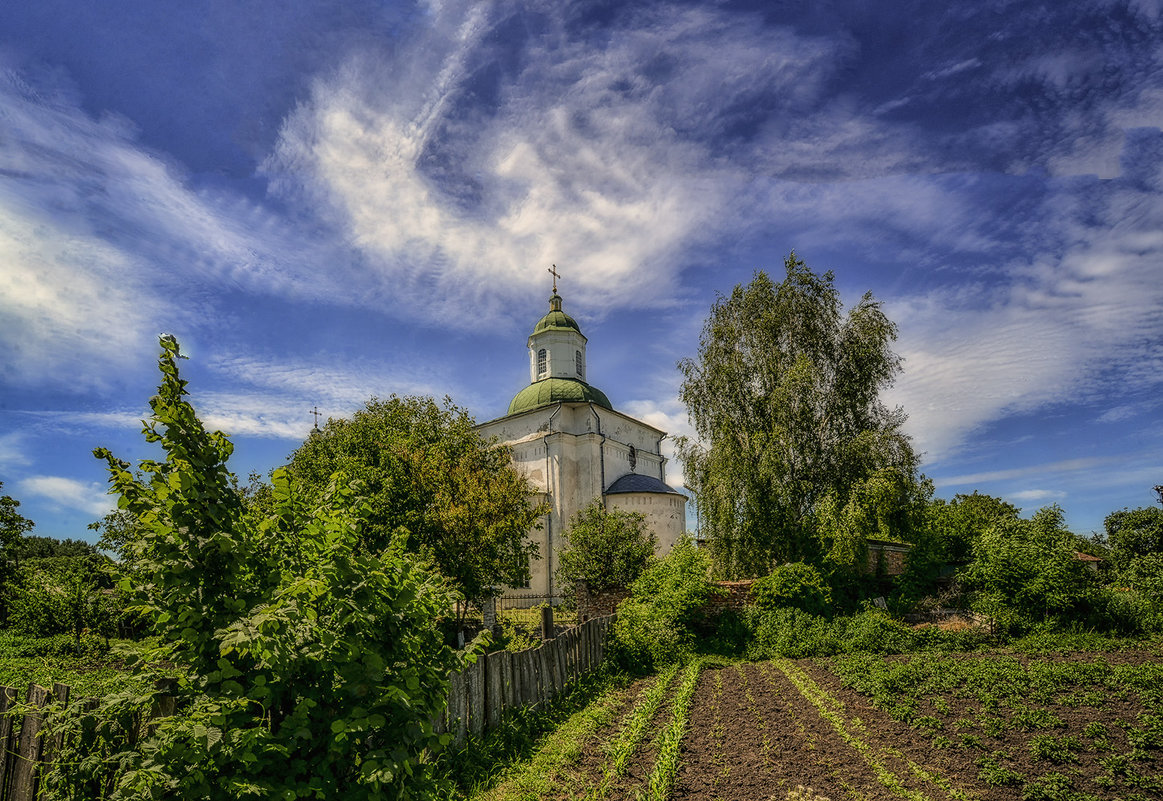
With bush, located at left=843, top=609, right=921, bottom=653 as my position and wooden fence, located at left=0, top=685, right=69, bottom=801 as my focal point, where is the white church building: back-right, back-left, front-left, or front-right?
back-right

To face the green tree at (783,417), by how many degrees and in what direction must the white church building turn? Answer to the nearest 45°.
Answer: approximately 180°

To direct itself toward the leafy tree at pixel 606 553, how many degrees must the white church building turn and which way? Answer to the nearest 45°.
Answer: approximately 135° to its left

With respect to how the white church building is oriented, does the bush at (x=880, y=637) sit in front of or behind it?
behind

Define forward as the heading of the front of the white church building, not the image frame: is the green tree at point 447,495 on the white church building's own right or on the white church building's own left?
on the white church building's own left

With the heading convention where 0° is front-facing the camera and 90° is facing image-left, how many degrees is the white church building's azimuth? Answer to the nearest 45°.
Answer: approximately 135°

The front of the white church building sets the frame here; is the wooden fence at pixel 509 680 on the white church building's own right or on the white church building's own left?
on the white church building's own left

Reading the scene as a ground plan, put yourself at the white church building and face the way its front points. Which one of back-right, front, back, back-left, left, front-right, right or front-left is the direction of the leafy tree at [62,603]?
left

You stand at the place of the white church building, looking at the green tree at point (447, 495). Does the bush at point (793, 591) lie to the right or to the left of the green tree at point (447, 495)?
left
